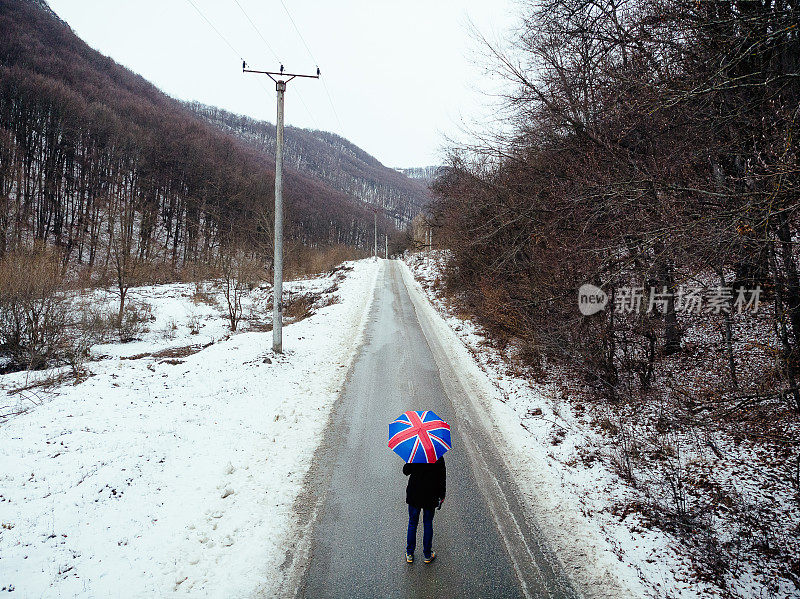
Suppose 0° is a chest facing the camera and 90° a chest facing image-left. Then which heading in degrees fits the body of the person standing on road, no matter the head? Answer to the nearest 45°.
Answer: approximately 180°

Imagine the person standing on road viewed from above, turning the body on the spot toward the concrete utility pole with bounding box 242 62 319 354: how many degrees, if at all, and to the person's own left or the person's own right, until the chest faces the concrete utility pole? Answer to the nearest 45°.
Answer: approximately 45° to the person's own left
